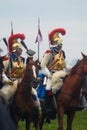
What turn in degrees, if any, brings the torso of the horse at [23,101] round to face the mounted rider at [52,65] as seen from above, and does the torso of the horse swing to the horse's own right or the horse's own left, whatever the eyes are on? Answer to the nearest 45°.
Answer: approximately 90° to the horse's own left

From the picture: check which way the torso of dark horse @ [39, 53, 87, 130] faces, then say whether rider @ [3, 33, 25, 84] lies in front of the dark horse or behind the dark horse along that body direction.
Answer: behind

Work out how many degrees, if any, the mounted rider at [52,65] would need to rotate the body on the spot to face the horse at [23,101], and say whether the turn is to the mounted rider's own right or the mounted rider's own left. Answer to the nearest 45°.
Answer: approximately 90° to the mounted rider's own right

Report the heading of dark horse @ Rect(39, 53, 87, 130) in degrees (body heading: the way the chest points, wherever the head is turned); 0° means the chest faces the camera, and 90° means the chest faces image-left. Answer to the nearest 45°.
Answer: approximately 315°

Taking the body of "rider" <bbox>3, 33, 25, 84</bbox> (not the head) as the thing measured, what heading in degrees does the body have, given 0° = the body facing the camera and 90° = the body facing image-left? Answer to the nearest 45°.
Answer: approximately 315°

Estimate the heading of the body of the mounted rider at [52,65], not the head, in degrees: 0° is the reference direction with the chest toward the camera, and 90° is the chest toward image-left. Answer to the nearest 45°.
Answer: approximately 315°
